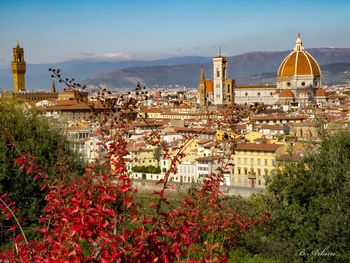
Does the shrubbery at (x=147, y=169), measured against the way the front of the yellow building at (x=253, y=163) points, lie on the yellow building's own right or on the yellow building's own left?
on the yellow building's own right

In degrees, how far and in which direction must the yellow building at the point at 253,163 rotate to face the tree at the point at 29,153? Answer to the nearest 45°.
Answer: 0° — it already faces it

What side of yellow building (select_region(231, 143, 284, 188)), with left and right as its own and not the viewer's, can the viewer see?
front
